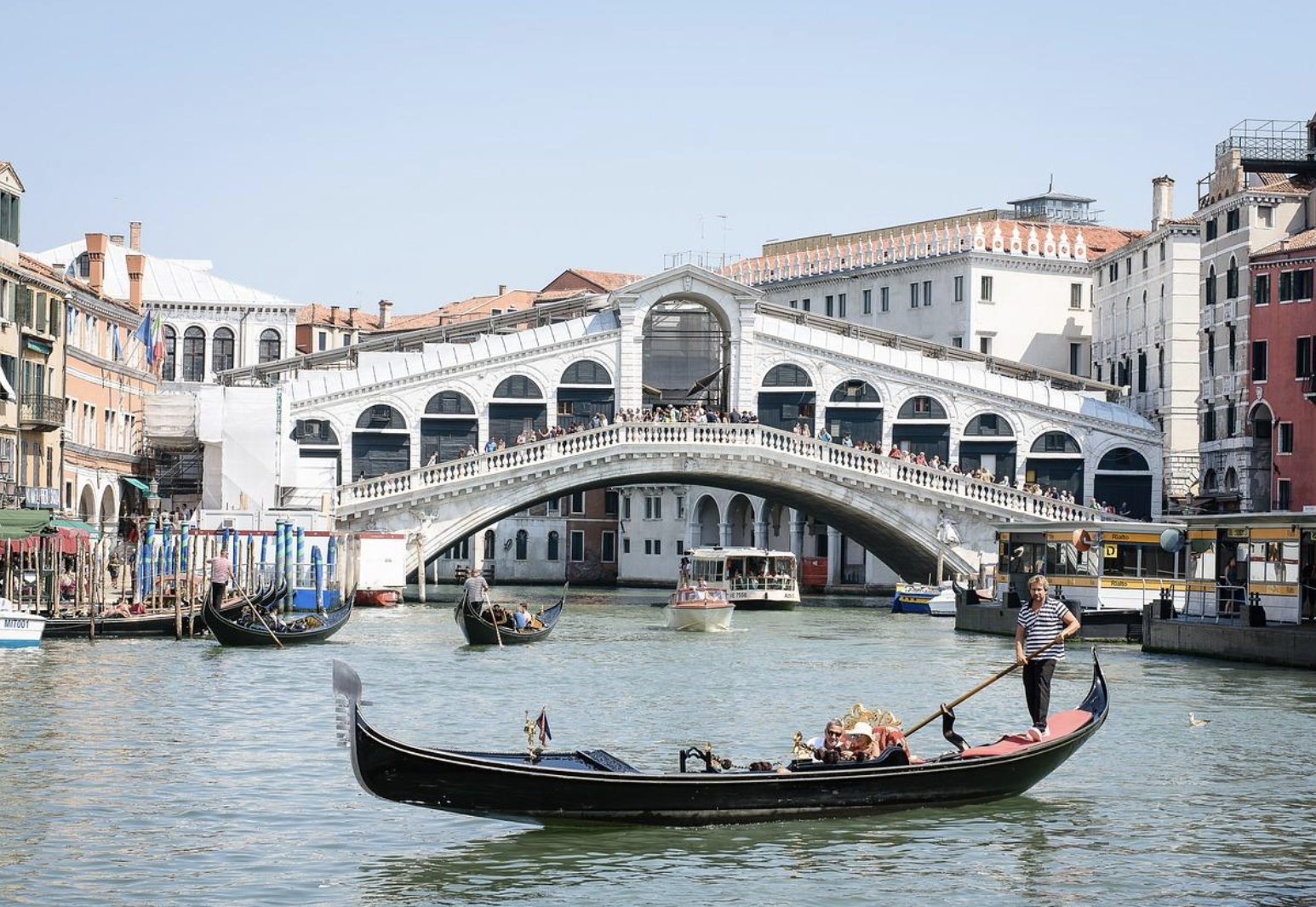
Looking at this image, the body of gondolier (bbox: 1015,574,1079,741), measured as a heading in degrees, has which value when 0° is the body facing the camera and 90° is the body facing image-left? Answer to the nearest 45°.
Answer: approximately 45°

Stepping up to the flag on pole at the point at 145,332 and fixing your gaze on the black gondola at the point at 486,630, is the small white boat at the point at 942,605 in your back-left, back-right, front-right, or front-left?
front-left

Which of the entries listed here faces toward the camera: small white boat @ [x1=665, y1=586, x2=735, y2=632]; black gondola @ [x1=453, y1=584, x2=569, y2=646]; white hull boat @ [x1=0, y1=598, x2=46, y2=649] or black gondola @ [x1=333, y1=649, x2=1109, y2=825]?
the small white boat

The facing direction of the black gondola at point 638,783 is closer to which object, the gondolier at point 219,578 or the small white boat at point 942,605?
the gondolier

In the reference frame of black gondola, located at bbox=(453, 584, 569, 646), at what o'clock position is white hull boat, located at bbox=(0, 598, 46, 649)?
The white hull boat is roughly at 7 o'clock from the black gondola.

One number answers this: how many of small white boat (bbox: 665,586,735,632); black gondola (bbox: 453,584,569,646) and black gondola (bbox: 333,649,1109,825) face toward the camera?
1

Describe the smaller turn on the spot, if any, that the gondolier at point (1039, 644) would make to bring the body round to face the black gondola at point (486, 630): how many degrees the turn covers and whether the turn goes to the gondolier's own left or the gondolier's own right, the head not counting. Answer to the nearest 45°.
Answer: approximately 90° to the gondolier's own right

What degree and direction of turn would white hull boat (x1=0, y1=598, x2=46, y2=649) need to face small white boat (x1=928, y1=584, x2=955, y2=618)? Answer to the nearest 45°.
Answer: approximately 45° to its left

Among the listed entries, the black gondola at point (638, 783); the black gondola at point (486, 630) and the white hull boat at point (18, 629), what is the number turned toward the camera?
0

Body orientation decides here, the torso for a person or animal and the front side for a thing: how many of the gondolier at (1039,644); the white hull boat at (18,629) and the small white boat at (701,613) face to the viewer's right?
1

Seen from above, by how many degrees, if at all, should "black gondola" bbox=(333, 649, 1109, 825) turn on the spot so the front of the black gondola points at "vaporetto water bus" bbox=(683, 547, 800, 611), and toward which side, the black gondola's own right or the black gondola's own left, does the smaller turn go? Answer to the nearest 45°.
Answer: approximately 90° to the black gondola's own right

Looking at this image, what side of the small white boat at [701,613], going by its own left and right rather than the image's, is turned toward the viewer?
front

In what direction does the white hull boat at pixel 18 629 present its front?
to the viewer's right

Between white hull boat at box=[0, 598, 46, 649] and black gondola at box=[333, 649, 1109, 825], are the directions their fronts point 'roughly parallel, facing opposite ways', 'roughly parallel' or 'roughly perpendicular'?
roughly parallel, facing opposite ways

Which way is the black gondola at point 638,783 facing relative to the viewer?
to the viewer's left

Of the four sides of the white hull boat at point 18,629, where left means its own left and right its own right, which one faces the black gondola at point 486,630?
front

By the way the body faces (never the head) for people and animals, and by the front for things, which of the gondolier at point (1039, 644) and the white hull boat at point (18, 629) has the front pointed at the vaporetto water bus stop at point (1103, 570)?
the white hull boat

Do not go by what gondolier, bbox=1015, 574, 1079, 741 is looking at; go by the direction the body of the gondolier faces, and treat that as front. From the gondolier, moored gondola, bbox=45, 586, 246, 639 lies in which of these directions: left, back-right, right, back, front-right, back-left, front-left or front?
right

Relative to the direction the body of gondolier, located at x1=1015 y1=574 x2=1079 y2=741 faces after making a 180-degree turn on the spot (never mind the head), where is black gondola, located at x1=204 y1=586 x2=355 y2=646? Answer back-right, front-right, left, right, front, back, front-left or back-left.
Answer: left
